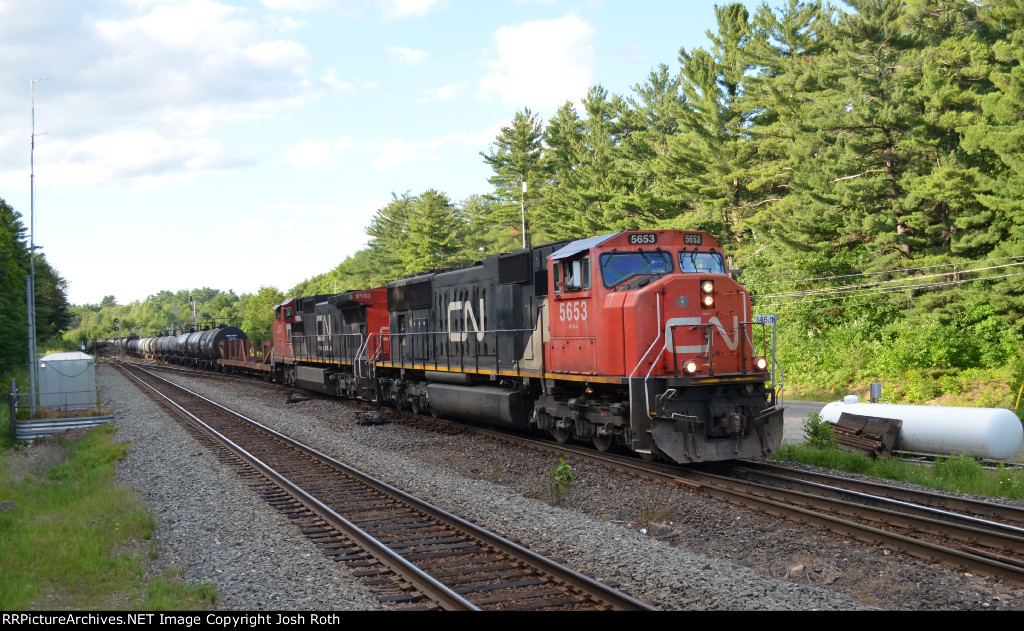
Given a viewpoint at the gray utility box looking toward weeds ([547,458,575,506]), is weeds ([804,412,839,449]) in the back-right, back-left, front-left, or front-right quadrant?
front-left

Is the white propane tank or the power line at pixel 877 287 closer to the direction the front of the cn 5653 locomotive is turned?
the white propane tank

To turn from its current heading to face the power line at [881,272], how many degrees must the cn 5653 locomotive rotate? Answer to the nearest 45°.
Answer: approximately 90° to its left

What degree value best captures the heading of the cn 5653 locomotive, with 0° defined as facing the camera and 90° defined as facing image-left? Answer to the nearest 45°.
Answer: approximately 315°

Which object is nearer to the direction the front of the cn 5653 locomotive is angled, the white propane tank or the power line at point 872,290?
the white propane tank

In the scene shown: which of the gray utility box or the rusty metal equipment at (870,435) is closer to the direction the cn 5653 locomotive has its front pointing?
the rusty metal equipment
